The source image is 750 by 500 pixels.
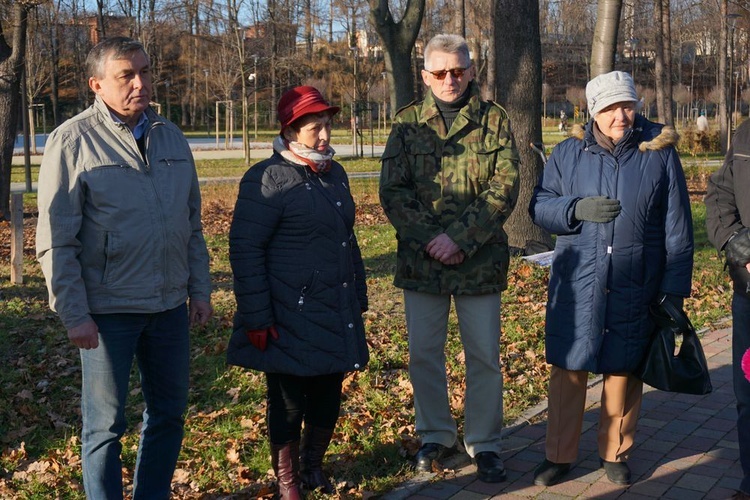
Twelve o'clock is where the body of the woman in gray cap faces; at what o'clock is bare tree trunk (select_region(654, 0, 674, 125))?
The bare tree trunk is roughly at 6 o'clock from the woman in gray cap.

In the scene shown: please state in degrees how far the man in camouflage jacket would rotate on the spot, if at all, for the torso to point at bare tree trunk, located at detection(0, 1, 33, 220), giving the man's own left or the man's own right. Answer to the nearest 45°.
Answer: approximately 135° to the man's own right

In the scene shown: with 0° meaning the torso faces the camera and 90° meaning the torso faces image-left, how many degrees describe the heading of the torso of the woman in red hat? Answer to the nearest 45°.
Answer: approximately 315°

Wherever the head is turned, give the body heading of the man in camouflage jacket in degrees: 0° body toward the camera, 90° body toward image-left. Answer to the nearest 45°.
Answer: approximately 0°
